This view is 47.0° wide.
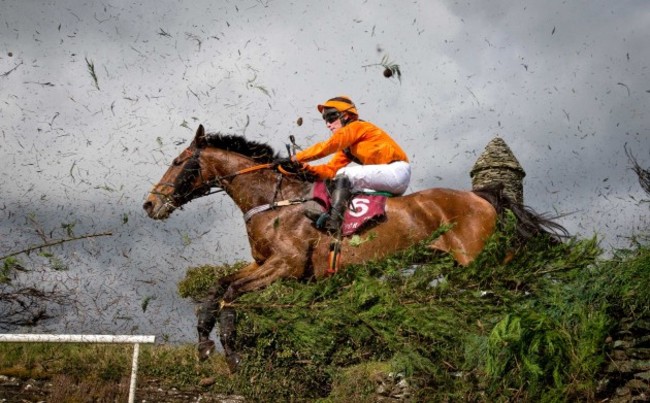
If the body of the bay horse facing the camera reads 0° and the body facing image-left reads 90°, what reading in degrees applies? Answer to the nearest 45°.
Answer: approximately 90°

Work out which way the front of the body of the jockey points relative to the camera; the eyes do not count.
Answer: to the viewer's left
